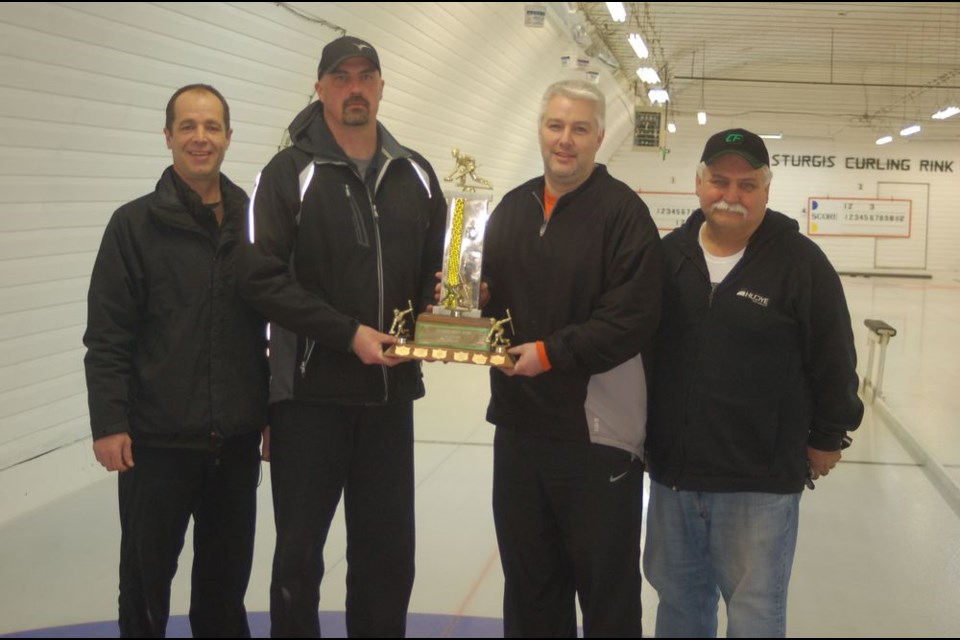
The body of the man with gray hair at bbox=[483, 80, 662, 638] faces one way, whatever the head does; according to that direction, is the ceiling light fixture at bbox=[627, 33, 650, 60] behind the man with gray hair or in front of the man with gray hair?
behind

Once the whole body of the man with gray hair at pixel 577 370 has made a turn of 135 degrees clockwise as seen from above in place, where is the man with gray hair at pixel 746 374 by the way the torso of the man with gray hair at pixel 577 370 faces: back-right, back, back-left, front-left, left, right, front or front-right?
right

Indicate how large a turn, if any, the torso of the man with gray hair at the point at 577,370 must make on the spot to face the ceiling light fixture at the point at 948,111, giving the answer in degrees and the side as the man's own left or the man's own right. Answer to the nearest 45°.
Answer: approximately 180°

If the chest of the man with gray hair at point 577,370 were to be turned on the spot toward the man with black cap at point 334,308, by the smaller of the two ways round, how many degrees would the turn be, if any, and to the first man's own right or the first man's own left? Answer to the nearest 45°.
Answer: approximately 45° to the first man's own right

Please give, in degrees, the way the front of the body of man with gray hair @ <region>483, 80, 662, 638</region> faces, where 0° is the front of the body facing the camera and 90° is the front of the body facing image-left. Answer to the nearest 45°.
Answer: approximately 45°

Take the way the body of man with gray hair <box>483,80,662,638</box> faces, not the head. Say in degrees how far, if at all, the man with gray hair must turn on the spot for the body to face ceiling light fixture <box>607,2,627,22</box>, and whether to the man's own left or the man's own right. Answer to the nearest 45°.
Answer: approximately 135° to the man's own right

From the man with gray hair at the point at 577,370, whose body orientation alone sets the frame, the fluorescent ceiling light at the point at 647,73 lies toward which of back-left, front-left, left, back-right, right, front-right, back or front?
back-right
